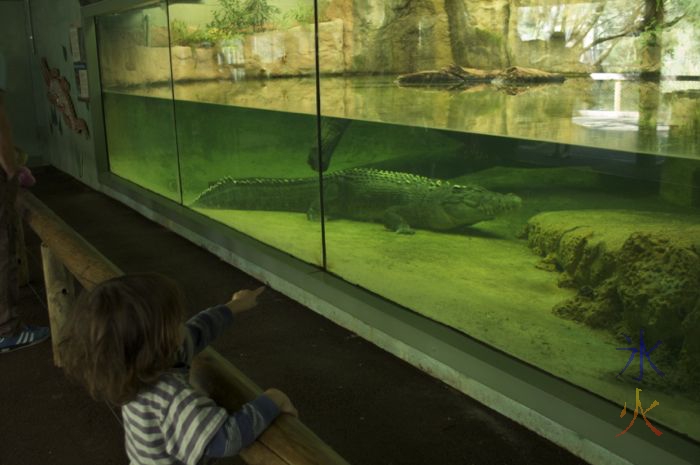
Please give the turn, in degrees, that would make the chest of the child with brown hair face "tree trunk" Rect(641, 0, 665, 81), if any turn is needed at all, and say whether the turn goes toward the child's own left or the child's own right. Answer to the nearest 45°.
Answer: approximately 45° to the child's own right

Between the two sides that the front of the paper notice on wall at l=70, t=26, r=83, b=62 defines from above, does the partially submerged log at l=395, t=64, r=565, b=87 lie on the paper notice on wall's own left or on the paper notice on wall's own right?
on the paper notice on wall's own left

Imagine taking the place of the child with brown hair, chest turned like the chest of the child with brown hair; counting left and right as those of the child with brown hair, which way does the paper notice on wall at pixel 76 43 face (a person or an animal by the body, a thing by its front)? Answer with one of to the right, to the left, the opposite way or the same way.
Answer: the opposite way

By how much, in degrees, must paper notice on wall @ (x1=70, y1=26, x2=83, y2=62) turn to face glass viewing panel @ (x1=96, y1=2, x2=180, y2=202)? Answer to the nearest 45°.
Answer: approximately 45° to its left

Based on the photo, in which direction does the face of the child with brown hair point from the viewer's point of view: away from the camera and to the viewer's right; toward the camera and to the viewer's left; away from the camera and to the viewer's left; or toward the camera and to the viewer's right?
away from the camera and to the viewer's right

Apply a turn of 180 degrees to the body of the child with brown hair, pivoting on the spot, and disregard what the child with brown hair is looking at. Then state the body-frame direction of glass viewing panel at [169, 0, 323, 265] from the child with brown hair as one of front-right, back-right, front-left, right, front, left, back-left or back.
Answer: back-right

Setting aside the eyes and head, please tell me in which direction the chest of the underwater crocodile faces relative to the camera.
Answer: to the viewer's right

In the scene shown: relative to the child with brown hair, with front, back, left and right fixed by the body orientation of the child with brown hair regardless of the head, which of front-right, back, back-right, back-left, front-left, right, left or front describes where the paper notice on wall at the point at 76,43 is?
front-left
